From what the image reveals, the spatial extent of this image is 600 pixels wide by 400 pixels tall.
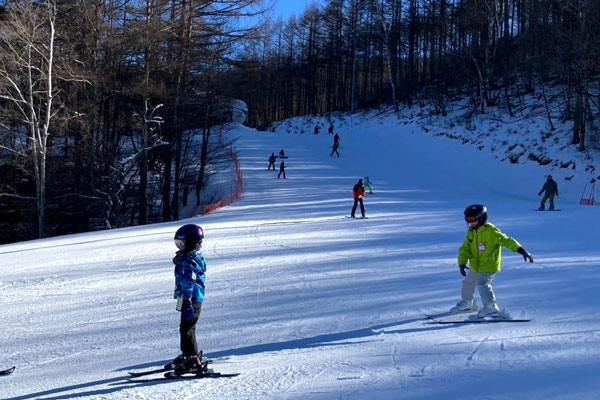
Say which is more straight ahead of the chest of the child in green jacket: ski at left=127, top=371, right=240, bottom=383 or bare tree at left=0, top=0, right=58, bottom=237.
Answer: the ski

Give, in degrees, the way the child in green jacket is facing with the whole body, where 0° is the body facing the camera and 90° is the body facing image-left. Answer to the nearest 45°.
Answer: approximately 45°

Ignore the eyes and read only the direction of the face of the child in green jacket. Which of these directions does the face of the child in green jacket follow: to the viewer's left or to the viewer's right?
to the viewer's left
